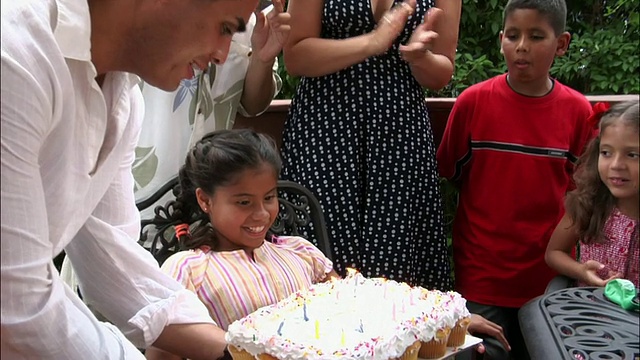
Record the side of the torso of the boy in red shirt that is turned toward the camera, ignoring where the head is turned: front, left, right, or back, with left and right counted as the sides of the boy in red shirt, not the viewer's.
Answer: front

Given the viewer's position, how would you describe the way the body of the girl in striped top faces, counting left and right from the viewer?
facing the viewer and to the right of the viewer

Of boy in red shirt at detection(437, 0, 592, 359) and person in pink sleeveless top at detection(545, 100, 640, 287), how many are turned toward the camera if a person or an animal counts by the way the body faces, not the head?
2

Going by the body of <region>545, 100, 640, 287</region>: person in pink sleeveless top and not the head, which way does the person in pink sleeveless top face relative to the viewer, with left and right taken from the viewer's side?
facing the viewer

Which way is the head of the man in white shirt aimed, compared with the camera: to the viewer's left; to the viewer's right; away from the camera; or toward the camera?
to the viewer's right
